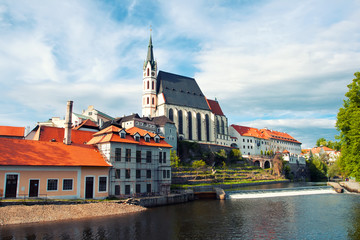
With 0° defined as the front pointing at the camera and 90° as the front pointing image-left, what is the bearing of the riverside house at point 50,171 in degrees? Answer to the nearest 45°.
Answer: approximately 0°

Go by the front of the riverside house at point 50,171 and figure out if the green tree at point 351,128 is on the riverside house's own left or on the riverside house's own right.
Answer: on the riverside house's own left
